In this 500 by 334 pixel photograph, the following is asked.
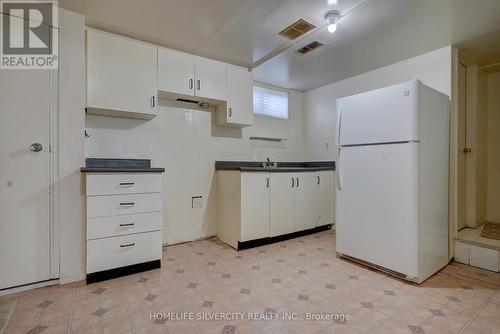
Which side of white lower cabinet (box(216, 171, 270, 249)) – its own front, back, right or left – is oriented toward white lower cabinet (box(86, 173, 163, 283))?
right

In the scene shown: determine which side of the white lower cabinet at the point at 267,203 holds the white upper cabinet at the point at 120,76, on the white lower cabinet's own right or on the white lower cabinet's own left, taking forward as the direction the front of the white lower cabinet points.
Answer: on the white lower cabinet's own right

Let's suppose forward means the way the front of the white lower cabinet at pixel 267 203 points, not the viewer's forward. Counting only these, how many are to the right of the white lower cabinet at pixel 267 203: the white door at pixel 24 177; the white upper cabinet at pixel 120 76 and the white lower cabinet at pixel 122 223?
3

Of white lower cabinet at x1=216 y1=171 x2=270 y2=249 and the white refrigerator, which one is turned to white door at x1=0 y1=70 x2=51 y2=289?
the white refrigerator

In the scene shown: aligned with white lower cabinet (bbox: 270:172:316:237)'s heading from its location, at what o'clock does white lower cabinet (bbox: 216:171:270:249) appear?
white lower cabinet (bbox: 216:171:270:249) is roughly at 3 o'clock from white lower cabinet (bbox: 270:172:316:237).

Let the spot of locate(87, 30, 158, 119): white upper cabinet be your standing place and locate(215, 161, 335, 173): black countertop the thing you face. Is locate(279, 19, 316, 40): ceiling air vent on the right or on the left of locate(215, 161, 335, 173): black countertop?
right

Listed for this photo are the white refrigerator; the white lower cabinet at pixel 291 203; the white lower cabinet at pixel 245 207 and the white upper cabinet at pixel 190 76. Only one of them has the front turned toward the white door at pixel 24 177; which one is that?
the white refrigerator

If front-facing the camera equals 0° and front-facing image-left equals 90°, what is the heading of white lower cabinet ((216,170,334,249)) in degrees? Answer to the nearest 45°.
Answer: approximately 315°
